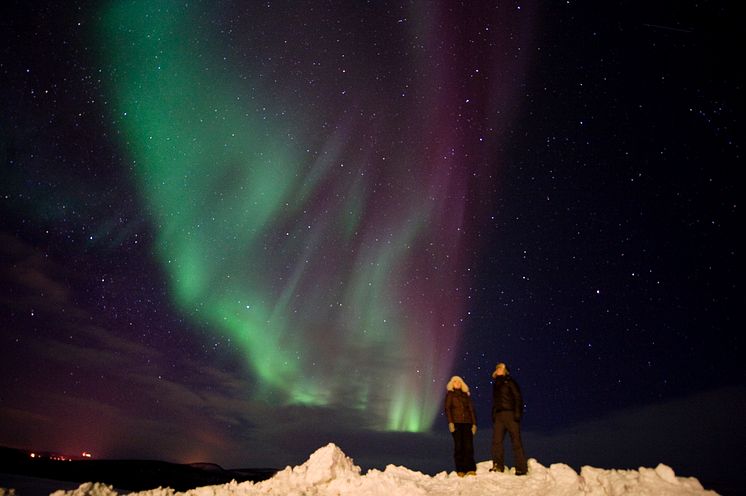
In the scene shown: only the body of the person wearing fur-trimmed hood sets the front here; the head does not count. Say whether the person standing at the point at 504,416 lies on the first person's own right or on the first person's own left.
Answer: on the first person's own left

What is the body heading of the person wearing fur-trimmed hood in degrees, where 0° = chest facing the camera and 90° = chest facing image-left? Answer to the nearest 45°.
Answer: approximately 0°
